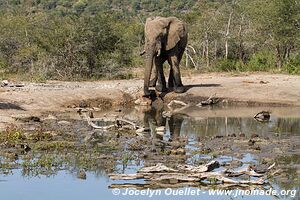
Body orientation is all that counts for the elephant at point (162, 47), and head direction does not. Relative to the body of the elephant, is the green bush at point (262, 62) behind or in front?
behind

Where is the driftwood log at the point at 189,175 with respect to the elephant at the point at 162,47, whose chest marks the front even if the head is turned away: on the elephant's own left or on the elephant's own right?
on the elephant's own left

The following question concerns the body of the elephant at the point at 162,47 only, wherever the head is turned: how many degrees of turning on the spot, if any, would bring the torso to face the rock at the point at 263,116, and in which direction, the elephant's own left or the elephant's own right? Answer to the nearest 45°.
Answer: approximately 90° to the elephant's own left

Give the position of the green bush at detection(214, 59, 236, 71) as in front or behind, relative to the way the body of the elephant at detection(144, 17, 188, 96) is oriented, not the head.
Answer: behind

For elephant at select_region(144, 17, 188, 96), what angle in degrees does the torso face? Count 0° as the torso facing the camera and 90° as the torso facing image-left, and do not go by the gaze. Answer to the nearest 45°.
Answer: approximately 45°

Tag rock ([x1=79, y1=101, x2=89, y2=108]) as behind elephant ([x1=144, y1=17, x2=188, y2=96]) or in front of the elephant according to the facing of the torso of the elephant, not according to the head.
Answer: in front

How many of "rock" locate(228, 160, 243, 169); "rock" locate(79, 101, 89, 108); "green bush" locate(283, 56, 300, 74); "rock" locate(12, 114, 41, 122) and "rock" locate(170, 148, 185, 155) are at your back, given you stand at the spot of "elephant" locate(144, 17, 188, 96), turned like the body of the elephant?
1

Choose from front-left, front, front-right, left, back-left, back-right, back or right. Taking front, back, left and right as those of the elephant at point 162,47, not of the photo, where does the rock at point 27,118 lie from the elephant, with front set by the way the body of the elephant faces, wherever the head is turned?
front

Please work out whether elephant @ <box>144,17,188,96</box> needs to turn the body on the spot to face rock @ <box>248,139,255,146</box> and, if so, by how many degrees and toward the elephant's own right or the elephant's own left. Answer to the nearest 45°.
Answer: approximately 45° to the elephant's own left
